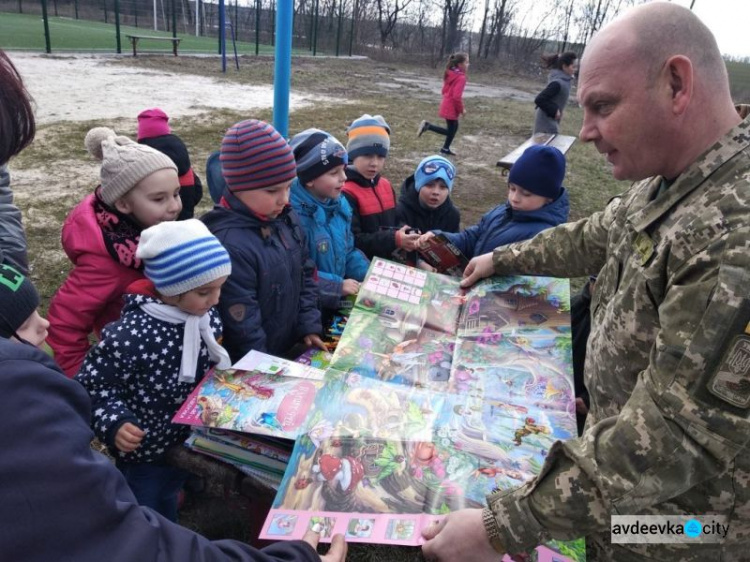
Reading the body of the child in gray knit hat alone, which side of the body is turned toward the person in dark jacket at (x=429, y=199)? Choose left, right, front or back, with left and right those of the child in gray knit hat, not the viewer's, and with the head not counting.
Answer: front

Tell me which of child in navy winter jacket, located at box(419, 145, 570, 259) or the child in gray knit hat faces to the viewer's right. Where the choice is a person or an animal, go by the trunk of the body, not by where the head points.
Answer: the child in gray knit hat

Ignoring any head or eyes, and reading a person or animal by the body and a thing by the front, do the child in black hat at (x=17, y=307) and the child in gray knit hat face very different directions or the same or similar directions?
same or similar directions

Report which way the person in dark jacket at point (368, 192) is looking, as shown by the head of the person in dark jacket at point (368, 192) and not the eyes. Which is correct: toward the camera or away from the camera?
toward the camera

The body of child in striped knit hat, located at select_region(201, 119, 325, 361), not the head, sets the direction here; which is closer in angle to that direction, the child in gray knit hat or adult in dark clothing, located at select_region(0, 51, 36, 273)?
the adult in dark clothing

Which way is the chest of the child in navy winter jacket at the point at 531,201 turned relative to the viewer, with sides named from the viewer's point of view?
facing the viewer and to the left of the viewer

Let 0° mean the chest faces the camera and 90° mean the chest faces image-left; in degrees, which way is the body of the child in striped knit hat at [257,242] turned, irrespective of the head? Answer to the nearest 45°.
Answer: approximately 315°

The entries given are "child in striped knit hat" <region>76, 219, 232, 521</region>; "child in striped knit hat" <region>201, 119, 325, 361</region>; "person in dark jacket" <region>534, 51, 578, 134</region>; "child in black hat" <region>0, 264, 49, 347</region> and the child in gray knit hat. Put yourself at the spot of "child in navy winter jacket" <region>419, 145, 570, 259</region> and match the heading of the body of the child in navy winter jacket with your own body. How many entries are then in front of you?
4

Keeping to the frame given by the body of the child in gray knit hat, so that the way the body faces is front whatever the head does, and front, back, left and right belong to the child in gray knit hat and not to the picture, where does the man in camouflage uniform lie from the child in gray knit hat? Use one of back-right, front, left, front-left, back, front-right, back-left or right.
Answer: front-right

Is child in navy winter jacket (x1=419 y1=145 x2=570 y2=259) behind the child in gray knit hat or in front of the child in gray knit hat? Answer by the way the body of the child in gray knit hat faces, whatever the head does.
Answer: in front

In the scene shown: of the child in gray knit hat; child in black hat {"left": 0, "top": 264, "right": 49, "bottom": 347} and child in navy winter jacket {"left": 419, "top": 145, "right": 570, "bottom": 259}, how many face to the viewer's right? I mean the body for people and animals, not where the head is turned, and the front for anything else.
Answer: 2

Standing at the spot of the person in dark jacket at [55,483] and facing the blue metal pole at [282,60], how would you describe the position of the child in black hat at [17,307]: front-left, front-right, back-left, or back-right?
front-left

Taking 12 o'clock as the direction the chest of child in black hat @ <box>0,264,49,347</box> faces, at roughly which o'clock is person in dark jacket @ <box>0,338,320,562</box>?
The person in dark jacket is roughly at 3 o'clock from the child in black hat.

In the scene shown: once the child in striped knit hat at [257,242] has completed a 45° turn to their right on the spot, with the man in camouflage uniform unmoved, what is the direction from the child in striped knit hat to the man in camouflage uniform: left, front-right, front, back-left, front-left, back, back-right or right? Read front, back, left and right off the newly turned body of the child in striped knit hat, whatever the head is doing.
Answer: front-left

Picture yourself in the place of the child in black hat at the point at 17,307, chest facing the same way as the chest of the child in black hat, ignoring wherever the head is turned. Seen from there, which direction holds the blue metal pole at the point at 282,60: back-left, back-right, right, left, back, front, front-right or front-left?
front-left

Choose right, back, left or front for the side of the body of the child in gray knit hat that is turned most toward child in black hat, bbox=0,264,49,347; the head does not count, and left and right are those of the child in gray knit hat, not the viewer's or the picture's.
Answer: right

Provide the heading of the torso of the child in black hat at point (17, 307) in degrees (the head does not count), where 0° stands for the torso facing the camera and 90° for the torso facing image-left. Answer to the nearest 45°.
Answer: approximately 270°

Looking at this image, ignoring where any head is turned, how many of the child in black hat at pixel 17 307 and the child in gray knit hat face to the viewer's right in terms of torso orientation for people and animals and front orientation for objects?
2

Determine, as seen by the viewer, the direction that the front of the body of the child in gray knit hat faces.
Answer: to the viewer's right

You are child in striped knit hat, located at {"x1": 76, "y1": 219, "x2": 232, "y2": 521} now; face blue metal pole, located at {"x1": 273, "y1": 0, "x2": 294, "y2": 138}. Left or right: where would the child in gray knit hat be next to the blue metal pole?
left
